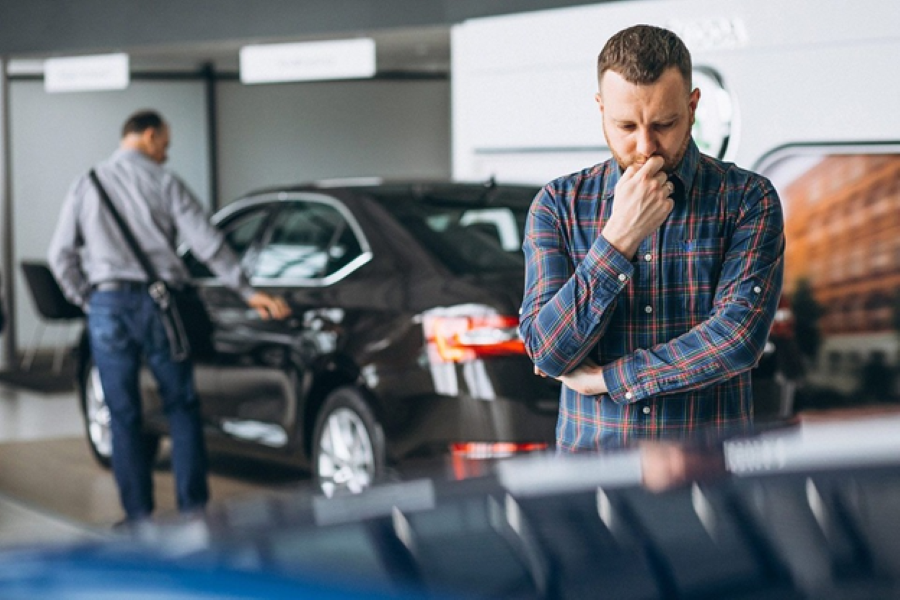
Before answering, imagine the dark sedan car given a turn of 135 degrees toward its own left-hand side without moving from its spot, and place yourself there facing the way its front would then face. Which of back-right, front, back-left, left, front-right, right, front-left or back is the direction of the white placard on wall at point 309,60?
back

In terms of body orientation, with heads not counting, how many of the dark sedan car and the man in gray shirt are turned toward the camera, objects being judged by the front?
0

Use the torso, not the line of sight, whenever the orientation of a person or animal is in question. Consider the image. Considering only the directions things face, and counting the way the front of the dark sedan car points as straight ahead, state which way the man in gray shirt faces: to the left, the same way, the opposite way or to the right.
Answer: to the right

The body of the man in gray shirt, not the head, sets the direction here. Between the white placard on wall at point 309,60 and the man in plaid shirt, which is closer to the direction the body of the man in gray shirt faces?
the white placard on wall

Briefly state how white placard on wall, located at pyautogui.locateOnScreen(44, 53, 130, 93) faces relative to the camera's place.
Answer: facing the viewer

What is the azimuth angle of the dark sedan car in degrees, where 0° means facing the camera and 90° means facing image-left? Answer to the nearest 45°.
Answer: approximately 135°

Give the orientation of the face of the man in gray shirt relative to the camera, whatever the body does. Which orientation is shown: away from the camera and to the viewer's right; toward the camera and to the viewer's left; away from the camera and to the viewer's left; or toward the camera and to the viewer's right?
away from the camera and to the viewer's right

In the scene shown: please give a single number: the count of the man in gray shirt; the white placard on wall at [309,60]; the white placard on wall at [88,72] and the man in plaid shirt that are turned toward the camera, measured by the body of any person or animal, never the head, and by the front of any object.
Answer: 3

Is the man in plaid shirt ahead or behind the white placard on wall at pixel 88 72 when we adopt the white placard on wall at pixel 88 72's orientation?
ahead

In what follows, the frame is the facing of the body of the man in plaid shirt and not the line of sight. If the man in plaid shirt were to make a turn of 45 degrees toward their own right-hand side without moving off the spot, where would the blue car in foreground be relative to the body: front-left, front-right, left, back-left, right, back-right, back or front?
front-left

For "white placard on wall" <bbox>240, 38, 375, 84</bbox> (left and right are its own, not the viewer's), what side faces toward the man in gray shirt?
front

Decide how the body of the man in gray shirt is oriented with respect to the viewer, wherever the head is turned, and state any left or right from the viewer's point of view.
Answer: facing away from the viewer and to the right of the viewer

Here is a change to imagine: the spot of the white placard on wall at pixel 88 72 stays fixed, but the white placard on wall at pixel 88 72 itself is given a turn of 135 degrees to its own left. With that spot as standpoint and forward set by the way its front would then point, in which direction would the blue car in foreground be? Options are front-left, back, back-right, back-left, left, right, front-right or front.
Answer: back-right

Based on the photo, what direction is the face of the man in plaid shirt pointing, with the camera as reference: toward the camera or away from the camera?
toward the camera

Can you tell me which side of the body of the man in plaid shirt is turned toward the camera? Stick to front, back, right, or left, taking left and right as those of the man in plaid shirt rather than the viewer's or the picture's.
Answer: front

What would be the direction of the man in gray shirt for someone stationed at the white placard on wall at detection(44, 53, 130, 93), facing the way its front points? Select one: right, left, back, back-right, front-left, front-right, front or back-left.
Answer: front

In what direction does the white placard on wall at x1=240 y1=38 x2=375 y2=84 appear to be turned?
toward the camera
